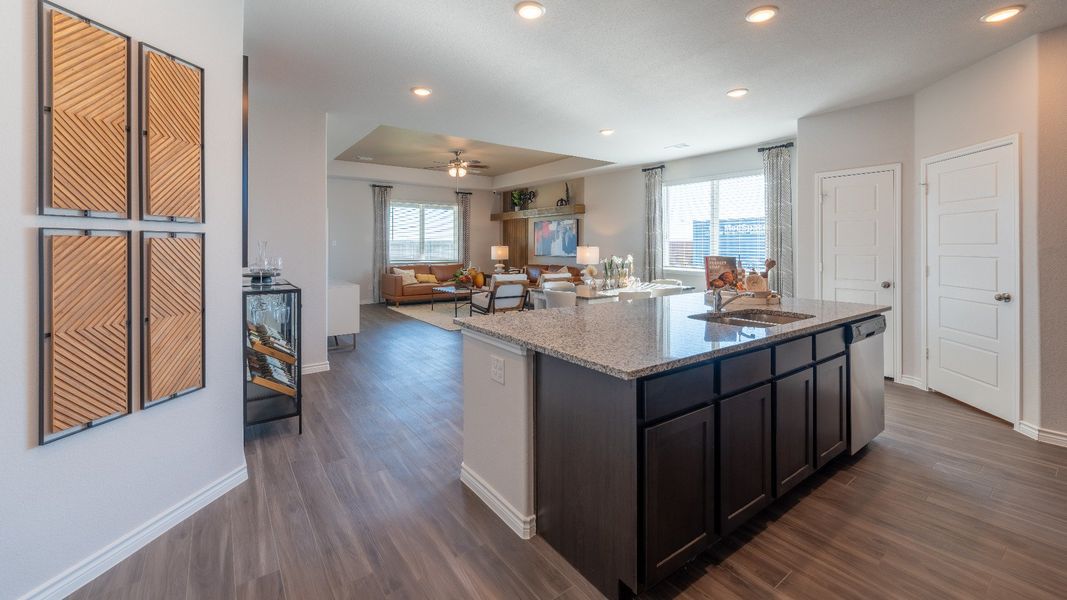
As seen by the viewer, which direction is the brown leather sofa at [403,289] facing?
toward the camera

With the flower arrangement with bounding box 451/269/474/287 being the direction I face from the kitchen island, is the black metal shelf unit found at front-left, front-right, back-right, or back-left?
front-left

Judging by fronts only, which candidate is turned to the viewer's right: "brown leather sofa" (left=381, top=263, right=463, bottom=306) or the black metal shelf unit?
the black metal shelf unit

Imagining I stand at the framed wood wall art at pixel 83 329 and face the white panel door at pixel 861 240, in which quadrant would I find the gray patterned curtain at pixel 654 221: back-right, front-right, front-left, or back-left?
front-left

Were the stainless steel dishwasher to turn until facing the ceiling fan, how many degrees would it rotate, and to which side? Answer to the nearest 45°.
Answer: approximately 180°

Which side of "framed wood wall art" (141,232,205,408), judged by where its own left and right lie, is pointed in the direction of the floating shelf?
left

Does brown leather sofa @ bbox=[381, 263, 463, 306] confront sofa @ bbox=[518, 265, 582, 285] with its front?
no

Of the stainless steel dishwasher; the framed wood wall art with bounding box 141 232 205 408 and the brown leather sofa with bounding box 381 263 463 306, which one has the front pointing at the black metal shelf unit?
the brown leather sofa

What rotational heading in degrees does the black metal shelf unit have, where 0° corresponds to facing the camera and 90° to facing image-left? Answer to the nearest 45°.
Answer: approximately 270°

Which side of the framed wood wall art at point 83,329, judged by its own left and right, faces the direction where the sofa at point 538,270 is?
left

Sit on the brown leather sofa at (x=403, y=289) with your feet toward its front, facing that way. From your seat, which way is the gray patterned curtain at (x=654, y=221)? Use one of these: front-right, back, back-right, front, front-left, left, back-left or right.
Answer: front-left

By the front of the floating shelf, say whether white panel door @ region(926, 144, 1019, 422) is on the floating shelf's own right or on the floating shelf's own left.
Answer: on the floating shelf's own left

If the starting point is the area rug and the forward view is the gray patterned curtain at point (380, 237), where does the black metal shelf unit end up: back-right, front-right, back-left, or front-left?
back-left
